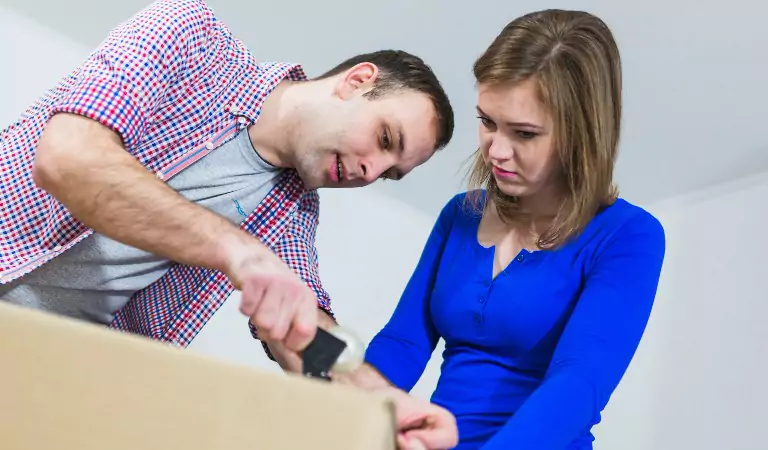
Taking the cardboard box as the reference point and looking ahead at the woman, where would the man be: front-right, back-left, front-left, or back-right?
front-left

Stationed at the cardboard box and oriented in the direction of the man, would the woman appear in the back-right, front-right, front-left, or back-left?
front-right

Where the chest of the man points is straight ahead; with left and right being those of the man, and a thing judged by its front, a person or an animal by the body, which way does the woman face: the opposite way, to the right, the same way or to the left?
to the right

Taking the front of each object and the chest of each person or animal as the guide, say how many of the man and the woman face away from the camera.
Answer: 0

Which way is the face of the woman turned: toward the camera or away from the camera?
toward the camera

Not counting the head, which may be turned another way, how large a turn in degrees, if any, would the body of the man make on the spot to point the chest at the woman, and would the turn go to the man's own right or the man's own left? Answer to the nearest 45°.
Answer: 0° — they already face them

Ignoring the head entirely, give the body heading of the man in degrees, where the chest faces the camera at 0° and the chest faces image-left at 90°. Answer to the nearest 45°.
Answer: approximately 315°

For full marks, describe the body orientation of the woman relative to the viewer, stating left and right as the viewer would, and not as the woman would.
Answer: facing the viewer and to the left of the viewer

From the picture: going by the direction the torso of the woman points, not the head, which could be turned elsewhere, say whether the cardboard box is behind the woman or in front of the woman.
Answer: in front

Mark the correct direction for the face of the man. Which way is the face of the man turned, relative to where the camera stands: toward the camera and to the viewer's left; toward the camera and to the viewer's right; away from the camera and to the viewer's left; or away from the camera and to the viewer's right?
toward the camera and to the viewer's right

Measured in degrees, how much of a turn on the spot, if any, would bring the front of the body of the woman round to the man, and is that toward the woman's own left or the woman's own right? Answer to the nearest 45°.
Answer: approximately 45° to the woman's own right
